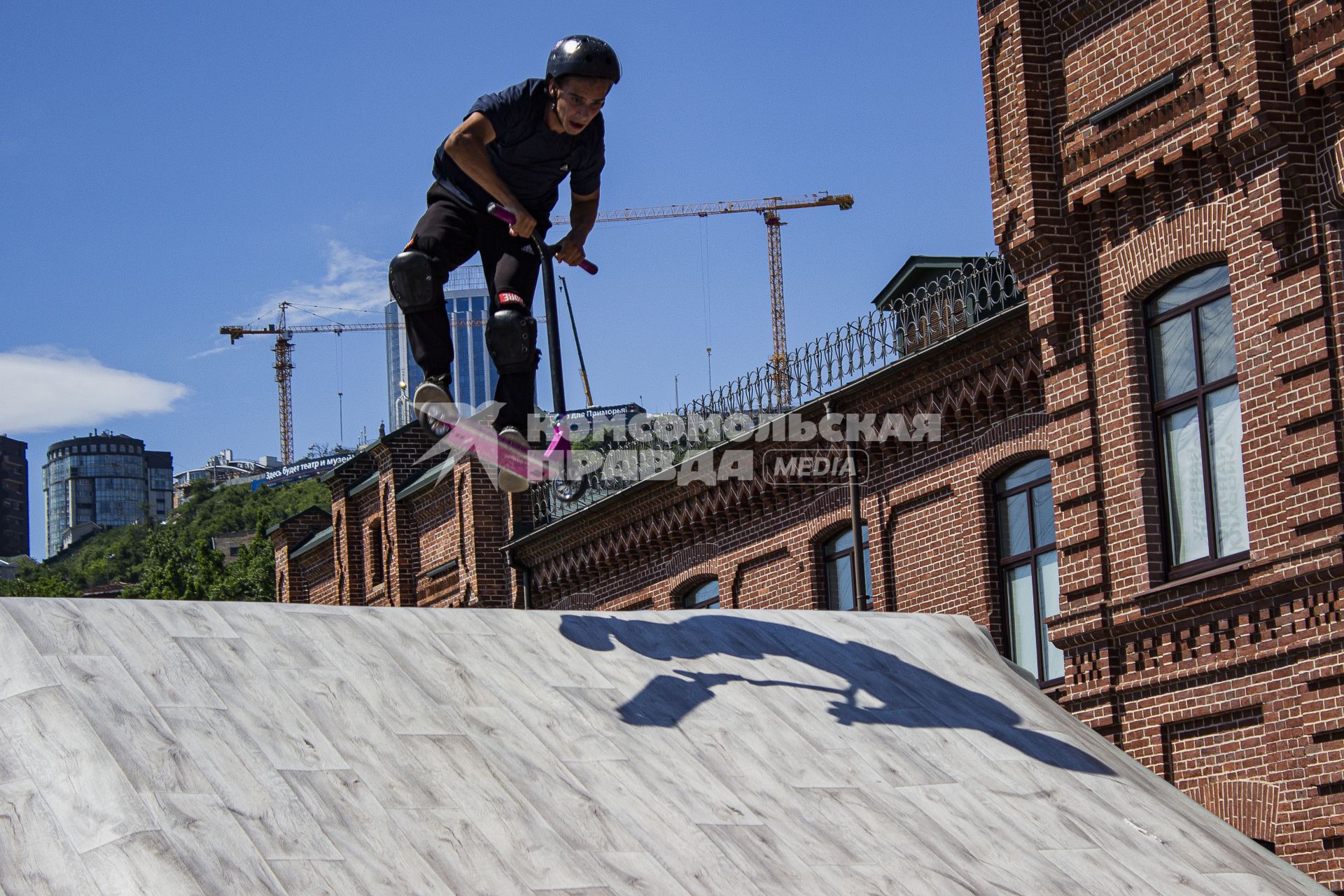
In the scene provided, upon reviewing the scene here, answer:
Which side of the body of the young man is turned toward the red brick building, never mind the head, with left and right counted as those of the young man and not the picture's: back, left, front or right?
left

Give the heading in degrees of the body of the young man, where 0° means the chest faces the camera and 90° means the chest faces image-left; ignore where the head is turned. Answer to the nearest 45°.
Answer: approximately 315°

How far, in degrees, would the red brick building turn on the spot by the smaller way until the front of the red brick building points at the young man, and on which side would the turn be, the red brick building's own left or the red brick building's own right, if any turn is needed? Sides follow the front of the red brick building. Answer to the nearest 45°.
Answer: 0° — it already faces them

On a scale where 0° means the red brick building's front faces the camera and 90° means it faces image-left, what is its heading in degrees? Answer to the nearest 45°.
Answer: approximately 45°
